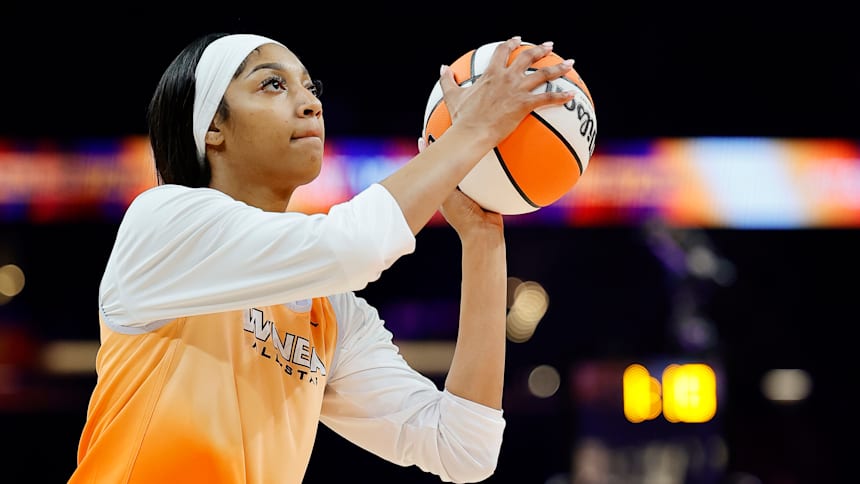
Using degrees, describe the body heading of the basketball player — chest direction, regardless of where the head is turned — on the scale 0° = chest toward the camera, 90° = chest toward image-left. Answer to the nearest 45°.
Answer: approximately 315°
